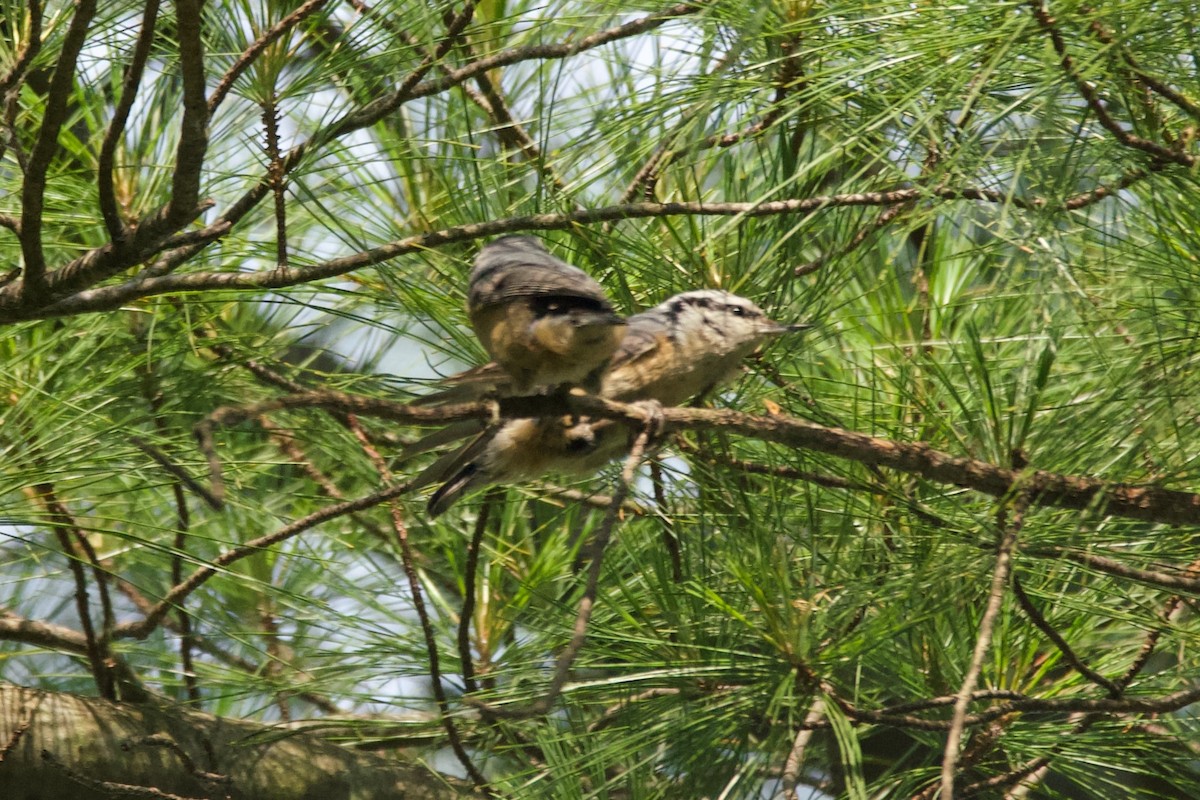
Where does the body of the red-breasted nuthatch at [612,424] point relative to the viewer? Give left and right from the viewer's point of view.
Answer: facing to the right of the viewer

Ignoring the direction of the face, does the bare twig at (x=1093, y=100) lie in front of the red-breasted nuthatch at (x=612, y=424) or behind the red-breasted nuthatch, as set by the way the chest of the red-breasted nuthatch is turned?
in front

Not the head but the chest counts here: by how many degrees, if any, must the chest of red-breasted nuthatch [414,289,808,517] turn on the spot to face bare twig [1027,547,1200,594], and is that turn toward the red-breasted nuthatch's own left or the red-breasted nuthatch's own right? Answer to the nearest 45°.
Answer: approximately 45° to the red-breasted nuthatch's own right

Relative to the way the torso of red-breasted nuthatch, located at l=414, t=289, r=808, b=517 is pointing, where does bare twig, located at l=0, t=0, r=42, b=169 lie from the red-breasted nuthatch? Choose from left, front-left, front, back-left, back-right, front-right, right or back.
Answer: back-right

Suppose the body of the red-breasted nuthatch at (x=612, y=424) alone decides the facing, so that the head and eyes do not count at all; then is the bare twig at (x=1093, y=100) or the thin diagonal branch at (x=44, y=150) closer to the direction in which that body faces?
the bare twig
